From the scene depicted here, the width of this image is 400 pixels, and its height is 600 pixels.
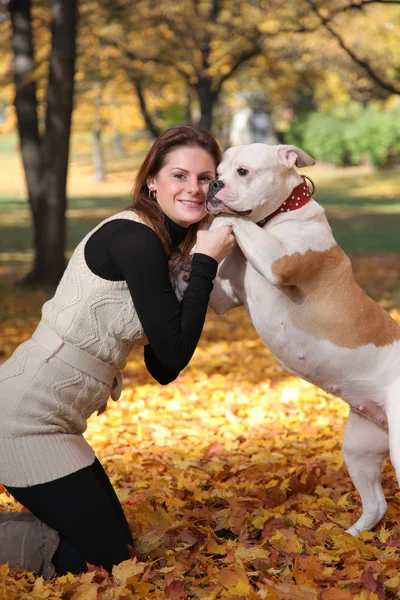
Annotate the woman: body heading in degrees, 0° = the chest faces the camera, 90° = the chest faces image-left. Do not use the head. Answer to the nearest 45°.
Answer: approximately 270°

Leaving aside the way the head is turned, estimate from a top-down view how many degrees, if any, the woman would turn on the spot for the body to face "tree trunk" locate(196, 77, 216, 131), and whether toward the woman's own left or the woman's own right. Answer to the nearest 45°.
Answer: approximately 90° to the woman's own left

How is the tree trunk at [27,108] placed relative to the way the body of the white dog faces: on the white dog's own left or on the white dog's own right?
on the white dog's own right

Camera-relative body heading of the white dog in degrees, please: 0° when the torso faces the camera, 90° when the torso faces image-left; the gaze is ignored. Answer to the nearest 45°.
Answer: approximately 90°

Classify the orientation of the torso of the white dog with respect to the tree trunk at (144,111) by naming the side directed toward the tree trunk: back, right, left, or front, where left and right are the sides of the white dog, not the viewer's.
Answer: right

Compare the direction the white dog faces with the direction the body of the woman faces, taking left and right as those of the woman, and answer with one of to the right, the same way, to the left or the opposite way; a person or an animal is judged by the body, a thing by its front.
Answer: the opposite way

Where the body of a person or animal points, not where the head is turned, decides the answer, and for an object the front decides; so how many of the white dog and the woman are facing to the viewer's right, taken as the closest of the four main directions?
1

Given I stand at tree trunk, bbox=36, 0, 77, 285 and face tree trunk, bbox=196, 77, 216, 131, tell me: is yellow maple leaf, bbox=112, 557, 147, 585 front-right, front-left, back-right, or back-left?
back-right
